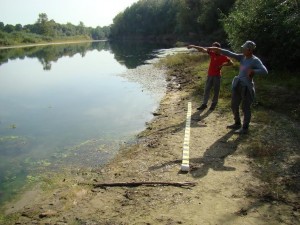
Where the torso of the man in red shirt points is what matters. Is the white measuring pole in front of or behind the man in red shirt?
in front

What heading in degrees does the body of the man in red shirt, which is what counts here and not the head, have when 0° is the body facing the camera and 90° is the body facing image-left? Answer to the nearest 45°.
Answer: approximately 45°

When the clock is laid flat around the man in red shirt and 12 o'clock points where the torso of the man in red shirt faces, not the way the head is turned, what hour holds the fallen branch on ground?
The fallen branch on ground is roughly at 11 o'clock from the man in red shirt.
